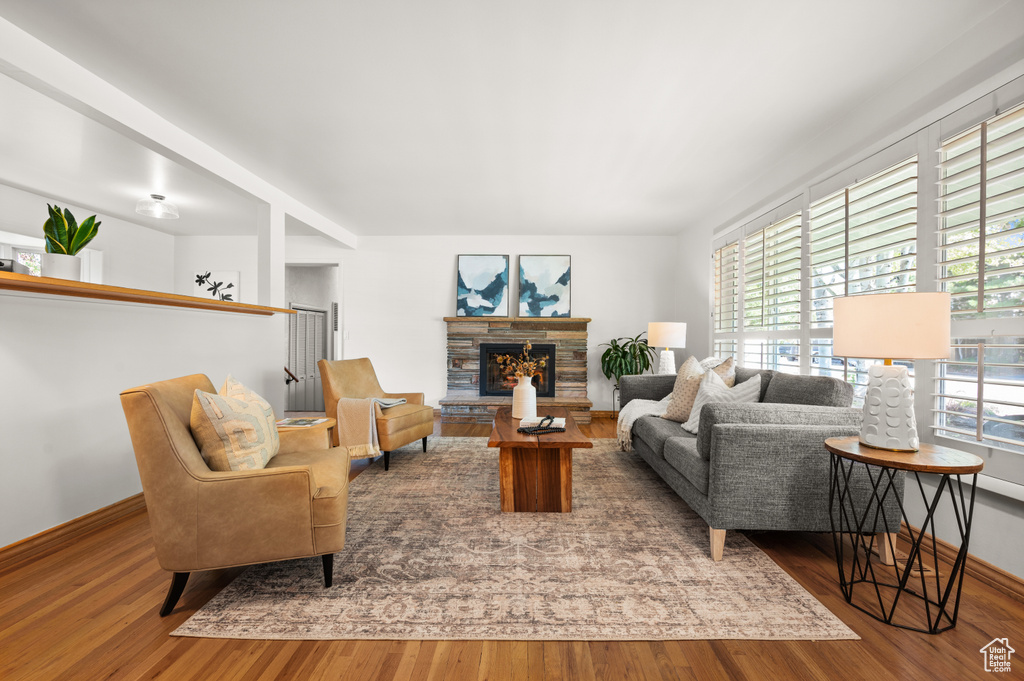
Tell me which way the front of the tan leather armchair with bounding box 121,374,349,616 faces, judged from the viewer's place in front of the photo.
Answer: facing to the right of the viewer

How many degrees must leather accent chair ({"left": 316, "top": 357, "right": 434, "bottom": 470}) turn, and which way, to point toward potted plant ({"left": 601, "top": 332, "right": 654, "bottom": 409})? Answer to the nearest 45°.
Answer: approximately 45° to its left

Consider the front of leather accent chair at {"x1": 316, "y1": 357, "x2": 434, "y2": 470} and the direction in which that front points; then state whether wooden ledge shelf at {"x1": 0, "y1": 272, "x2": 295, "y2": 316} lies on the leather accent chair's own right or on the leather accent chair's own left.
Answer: on the leather accent chair's own right

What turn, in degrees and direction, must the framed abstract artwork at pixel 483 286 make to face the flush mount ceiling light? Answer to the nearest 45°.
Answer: approximately 45° to its right

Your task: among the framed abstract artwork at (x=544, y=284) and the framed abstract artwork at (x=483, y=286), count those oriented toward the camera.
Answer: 2

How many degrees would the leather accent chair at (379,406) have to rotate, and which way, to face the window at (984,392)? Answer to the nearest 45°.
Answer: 0° — it already faces it
